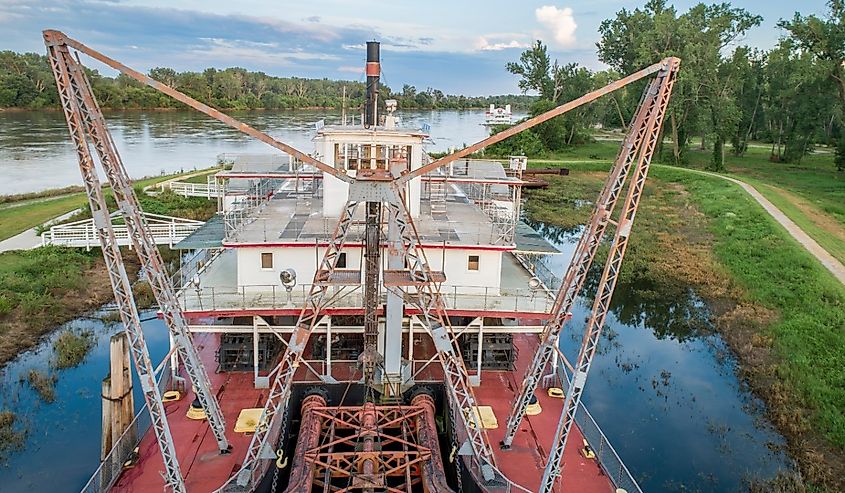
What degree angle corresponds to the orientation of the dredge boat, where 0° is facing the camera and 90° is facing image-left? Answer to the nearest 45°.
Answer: approximately 0°

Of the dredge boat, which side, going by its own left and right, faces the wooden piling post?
right
